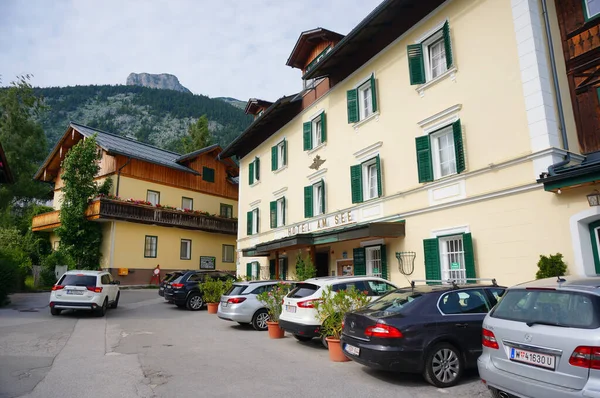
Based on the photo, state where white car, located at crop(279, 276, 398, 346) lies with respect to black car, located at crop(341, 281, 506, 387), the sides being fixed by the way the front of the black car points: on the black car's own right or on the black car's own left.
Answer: on the black car's own left

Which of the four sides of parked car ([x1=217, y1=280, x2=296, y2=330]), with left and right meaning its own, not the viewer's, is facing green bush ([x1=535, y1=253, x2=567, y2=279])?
right

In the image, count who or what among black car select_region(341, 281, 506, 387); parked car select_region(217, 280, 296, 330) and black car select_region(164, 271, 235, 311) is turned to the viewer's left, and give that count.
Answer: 0

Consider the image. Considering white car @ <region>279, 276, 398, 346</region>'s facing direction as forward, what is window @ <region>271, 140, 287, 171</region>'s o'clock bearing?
The window is roughly at 10 o'clock from the white car.

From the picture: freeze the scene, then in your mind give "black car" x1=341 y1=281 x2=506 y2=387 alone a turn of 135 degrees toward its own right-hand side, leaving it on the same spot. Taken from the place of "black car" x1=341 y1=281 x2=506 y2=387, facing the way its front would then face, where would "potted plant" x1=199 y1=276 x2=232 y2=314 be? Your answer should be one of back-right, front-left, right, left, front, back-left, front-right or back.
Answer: back-right

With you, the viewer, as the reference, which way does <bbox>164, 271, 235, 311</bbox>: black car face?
facing away from the viewer and to the right of the viewer

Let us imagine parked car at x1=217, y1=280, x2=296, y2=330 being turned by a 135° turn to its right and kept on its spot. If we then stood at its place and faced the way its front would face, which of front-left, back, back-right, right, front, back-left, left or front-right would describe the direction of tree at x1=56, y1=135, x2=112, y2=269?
back-right

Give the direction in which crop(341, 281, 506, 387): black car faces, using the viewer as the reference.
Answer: facing away from the viewer and to the right of the viewer

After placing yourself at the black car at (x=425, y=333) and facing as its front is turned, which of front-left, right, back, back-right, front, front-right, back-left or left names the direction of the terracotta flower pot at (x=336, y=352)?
left

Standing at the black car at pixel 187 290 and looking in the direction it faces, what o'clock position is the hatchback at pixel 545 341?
The hatchback is roughly at 4 o'clock from the black car.

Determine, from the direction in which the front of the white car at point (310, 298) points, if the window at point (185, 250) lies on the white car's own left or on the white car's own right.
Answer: on the white car's own left

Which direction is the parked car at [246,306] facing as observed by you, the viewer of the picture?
facing away from the viewer and to the right of the viewer

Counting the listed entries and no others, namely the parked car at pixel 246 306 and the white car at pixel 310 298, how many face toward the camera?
0

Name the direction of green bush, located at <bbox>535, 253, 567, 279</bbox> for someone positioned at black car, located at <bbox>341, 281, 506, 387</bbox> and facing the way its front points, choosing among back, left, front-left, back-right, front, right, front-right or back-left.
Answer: front

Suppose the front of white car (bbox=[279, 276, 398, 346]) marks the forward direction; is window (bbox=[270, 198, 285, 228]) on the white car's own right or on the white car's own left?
on the white car's own left

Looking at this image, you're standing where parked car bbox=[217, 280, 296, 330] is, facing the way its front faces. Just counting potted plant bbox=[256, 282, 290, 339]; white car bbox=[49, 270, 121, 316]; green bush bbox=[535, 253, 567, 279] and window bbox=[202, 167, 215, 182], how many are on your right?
2

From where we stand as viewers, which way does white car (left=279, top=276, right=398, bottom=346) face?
facing away from the viewer and to the right of the viewer

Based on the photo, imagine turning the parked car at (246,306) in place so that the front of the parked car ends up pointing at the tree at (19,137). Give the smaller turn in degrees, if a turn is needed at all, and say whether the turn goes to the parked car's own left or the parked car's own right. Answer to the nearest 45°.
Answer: approximately 90° to the parked car's own left

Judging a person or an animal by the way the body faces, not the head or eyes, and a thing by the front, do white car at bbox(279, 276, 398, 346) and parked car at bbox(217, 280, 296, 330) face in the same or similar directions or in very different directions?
same or similar directions
